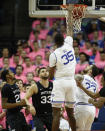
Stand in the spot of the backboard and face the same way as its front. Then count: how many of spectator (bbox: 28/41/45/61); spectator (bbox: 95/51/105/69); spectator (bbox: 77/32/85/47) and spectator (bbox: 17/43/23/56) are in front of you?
0

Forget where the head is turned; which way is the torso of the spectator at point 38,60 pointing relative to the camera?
toward the camera

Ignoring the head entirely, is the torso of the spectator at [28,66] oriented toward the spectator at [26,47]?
no

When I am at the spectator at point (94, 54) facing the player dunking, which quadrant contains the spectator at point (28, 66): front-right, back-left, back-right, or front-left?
front-right

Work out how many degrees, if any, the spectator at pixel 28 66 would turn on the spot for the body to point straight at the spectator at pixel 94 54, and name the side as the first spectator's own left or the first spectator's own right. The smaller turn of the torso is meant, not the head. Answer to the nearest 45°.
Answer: approximately 90° to the first spectator's own left

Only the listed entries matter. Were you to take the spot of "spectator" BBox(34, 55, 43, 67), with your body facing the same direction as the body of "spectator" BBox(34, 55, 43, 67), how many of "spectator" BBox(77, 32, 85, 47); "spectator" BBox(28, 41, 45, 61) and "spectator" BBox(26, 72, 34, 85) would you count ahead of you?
1

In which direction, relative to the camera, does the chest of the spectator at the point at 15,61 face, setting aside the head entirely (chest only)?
toward the camera

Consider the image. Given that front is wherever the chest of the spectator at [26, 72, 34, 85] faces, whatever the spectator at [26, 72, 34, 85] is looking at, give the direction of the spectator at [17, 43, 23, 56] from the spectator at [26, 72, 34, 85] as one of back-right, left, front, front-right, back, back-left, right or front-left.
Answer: back

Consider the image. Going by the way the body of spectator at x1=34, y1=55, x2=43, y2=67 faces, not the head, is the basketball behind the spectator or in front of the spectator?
in front

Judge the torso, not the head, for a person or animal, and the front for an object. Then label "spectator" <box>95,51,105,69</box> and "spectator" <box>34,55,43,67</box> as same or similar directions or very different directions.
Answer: same or similar directions

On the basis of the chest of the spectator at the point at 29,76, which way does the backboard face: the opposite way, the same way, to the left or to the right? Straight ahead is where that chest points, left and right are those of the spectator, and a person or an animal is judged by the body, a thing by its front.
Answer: the same way

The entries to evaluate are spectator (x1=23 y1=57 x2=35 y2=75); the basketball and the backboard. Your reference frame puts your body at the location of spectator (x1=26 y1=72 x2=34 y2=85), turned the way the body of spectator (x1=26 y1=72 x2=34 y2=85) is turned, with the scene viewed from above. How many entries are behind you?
1

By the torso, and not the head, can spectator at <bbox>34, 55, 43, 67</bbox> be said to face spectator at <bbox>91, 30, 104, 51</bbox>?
no

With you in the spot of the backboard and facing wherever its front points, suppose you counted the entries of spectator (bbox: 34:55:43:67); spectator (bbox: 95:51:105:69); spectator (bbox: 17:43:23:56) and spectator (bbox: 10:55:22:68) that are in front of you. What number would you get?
0

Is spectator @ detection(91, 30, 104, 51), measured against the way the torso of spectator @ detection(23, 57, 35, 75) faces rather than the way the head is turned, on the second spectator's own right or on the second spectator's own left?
on the second spectator's own left

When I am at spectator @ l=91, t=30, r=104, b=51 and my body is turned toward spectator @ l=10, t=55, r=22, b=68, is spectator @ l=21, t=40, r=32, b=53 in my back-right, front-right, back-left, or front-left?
front-right

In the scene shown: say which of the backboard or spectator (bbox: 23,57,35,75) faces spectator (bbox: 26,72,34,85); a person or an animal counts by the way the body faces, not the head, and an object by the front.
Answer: spectator (bbox: 23,57,35,75)
